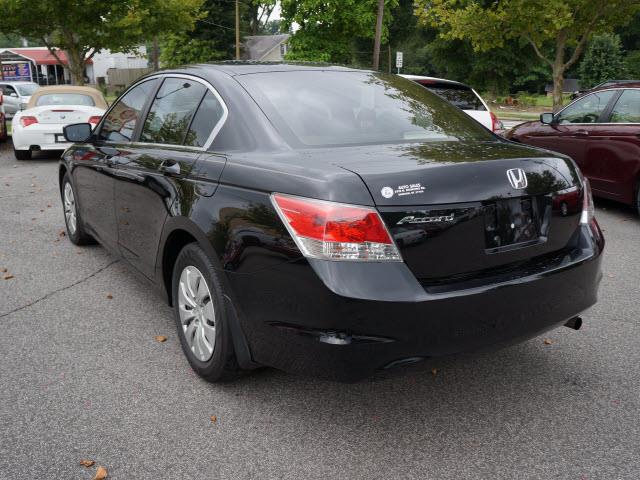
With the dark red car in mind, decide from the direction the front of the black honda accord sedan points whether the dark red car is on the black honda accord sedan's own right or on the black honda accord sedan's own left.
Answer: on the black honda accord sedan's own right

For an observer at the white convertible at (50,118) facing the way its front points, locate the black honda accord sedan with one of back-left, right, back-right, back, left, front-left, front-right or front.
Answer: back

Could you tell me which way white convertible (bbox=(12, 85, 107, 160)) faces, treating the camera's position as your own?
facing away from the viewer

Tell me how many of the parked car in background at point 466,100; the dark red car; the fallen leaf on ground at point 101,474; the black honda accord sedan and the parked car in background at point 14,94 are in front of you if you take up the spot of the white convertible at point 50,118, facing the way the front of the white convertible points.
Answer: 1

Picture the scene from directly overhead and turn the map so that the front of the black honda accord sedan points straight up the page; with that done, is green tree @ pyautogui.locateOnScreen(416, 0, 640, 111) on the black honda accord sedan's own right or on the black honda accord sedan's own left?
on the black honda accord sedan's own right

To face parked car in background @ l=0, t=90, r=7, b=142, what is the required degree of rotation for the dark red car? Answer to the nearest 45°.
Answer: approximately 45° to its left

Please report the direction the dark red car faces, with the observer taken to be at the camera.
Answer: facing away from the viewer and to the left of the viewer

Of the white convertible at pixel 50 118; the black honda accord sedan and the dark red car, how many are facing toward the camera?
0

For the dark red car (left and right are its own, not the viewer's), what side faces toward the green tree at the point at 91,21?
front

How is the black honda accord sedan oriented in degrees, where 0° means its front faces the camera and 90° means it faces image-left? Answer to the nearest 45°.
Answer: approximately 135°

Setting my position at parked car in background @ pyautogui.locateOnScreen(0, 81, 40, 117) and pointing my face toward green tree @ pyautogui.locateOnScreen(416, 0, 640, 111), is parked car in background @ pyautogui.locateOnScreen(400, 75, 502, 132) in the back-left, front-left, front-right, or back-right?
front-right

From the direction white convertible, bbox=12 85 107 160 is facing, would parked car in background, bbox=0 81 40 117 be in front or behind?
in front

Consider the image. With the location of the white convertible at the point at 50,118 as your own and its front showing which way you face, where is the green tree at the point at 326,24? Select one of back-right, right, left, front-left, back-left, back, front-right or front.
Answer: front-right
